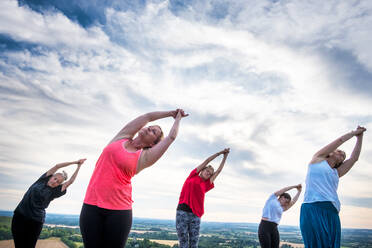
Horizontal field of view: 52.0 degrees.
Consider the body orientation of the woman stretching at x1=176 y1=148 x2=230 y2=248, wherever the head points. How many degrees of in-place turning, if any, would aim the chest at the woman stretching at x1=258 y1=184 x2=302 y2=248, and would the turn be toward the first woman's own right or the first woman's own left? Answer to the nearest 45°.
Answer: approximately 135° to the first woman's own left

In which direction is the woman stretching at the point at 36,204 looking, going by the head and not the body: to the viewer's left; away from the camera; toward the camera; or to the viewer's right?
toward the camera

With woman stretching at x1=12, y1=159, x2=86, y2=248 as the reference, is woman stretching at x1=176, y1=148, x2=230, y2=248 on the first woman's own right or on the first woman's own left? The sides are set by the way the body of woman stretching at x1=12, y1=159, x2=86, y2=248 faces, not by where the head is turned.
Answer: on the first woman's own left

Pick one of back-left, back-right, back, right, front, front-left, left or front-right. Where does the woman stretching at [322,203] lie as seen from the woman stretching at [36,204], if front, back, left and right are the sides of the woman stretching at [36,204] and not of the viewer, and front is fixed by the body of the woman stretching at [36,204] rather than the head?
front-left

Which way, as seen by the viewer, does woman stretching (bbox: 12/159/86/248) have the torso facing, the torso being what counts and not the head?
toward the camera

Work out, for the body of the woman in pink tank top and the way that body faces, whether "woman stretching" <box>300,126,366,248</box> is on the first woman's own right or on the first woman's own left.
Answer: on the first woman's own left

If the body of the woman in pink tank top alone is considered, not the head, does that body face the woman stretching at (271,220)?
no

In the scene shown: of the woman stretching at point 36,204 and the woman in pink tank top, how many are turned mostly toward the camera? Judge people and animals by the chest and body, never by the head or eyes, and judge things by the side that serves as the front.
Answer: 2

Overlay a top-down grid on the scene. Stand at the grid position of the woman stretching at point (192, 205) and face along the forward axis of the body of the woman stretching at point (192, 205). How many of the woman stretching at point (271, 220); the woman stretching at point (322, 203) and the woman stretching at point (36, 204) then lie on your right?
1

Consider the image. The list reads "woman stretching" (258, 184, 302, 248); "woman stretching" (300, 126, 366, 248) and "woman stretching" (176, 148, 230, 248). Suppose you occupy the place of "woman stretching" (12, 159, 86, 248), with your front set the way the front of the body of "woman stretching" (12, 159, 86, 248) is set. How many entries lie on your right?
0

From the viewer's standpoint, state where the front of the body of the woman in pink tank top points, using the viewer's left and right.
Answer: facing the viewer

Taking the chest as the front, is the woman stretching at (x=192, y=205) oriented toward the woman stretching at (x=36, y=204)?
no

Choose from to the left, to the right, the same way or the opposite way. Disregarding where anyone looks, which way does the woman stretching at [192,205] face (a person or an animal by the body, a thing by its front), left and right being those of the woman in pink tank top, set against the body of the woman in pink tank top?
the same way

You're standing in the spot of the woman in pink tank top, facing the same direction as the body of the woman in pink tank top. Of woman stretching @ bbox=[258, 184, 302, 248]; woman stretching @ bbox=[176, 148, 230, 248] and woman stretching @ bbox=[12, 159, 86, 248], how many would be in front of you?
0
